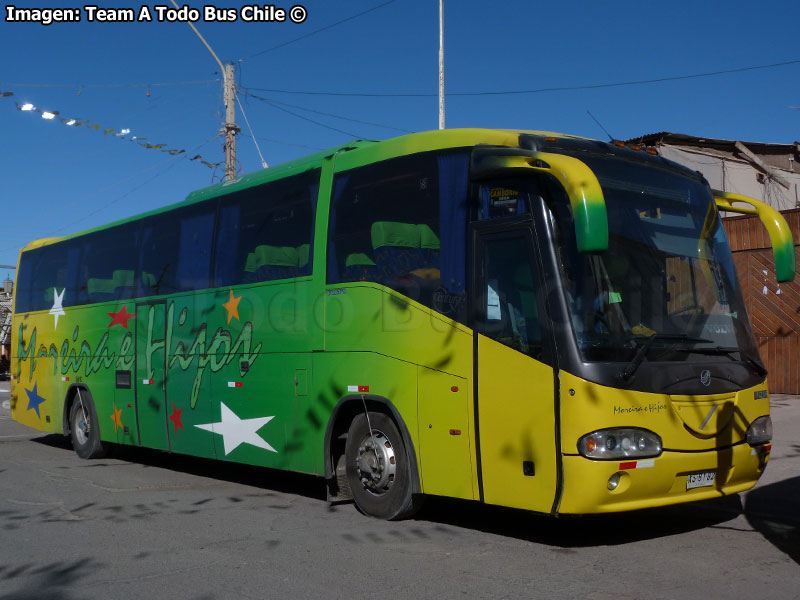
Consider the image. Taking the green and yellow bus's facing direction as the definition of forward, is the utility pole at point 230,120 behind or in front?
behind

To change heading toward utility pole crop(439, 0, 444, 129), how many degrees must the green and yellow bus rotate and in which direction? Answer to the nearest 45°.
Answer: approximately 135° to its left

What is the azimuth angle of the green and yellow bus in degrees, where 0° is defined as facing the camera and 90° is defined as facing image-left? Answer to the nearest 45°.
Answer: approximately 315°
